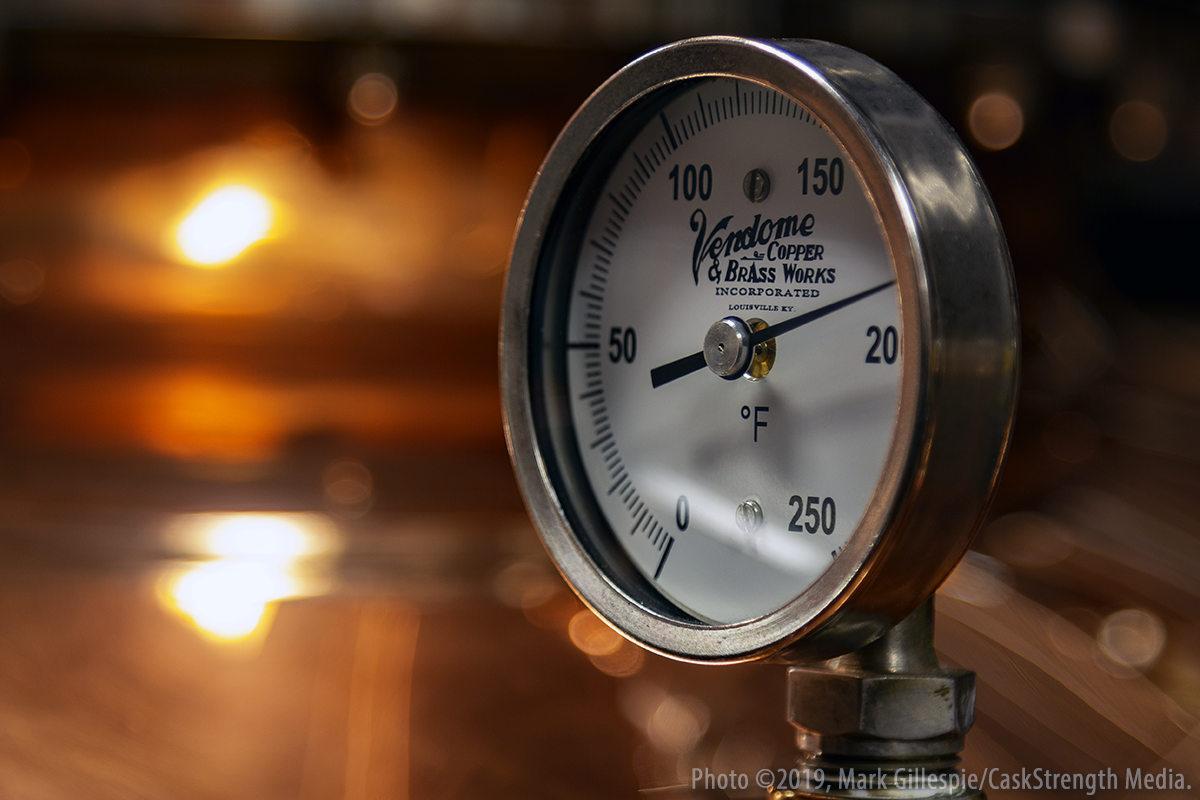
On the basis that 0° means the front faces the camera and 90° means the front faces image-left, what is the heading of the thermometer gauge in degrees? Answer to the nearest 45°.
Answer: approximately 45°
